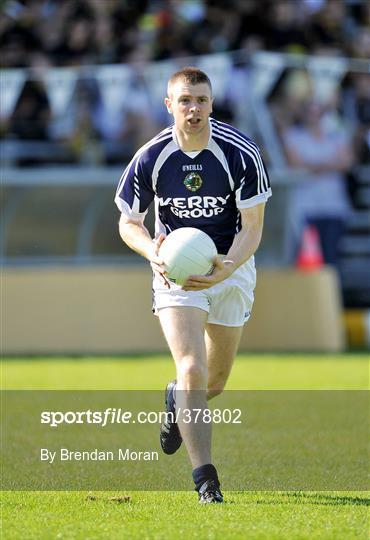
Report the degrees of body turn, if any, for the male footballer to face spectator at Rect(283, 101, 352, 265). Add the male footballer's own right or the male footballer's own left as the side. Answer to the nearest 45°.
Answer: approximately 180°

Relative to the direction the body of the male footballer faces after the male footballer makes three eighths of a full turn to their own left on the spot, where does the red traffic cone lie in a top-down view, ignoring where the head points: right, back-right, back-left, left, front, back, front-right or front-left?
front-left

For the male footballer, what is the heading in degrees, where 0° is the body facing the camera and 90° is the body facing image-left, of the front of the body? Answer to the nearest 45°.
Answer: approximately 0°

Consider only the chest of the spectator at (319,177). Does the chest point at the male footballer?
yes

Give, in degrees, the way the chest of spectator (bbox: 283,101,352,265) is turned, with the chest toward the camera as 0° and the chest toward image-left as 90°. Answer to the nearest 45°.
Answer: approximately 0°

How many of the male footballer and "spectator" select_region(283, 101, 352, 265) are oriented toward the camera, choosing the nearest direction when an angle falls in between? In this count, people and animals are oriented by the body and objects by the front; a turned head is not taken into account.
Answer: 2
